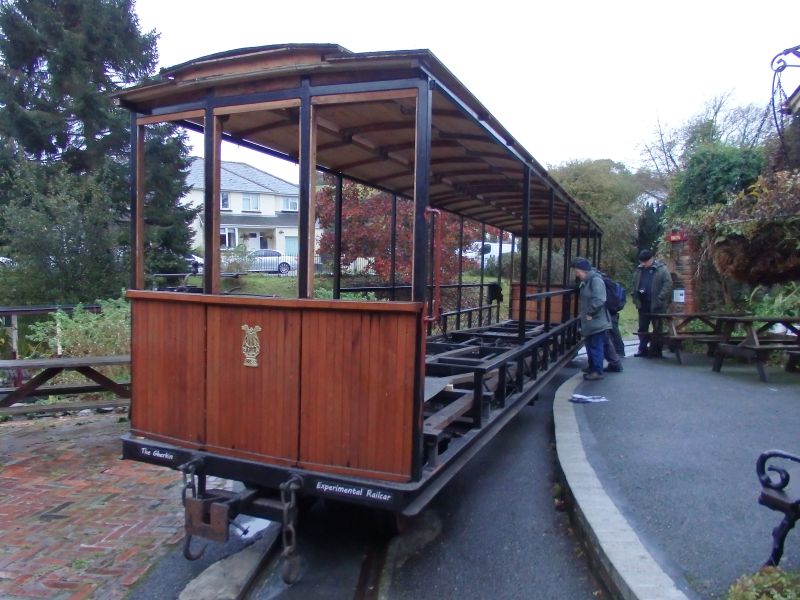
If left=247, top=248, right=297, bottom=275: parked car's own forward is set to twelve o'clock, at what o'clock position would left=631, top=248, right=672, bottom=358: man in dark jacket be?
The man in dark jacket is roughly at 8 o'clock from the parked car.

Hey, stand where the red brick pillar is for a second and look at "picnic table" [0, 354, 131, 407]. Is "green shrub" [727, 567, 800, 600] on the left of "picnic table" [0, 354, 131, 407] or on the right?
left

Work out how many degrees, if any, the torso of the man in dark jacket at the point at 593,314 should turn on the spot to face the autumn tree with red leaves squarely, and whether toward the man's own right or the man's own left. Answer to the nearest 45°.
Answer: approximately 45° to the man's own right

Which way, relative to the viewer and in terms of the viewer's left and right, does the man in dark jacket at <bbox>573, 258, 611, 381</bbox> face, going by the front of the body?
facing to the left of the viewer

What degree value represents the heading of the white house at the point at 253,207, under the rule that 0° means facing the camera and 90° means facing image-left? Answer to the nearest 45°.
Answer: approximately 0°

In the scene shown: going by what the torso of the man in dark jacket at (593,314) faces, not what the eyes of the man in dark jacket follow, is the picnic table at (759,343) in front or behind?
behind

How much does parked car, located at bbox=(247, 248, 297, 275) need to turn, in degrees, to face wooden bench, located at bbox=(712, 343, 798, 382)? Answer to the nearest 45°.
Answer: approximately 45° to its right

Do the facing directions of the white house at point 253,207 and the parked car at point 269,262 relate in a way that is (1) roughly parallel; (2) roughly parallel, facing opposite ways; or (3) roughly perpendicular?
roughly perpendicular

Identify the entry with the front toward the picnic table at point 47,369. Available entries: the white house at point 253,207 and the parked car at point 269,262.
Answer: the white house

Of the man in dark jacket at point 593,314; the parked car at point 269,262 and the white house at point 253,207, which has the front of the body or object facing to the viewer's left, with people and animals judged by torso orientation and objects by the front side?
the man in dark jacket
